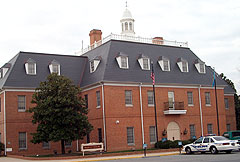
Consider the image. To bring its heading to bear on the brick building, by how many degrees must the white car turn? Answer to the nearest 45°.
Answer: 0° — it already faces it

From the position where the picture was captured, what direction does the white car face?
facing away from the viewer and to the left of the viewer

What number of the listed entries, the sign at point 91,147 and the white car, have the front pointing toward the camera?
1

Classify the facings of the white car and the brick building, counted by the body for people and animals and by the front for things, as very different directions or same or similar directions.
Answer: very different directions

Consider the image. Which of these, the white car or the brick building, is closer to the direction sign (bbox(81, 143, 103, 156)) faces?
the white car

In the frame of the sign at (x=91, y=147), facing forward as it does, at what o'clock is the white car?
The white car is roughly at 10 o'clock from the sign.

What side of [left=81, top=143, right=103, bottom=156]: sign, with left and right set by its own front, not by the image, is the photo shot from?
front

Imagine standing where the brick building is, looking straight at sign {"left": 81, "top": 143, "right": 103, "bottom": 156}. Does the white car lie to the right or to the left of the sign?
left

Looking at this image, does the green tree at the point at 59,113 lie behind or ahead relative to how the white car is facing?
ahead

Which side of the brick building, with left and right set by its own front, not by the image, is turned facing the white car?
front

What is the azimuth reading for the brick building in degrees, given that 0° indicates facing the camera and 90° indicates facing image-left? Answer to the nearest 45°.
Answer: approximately 315°
